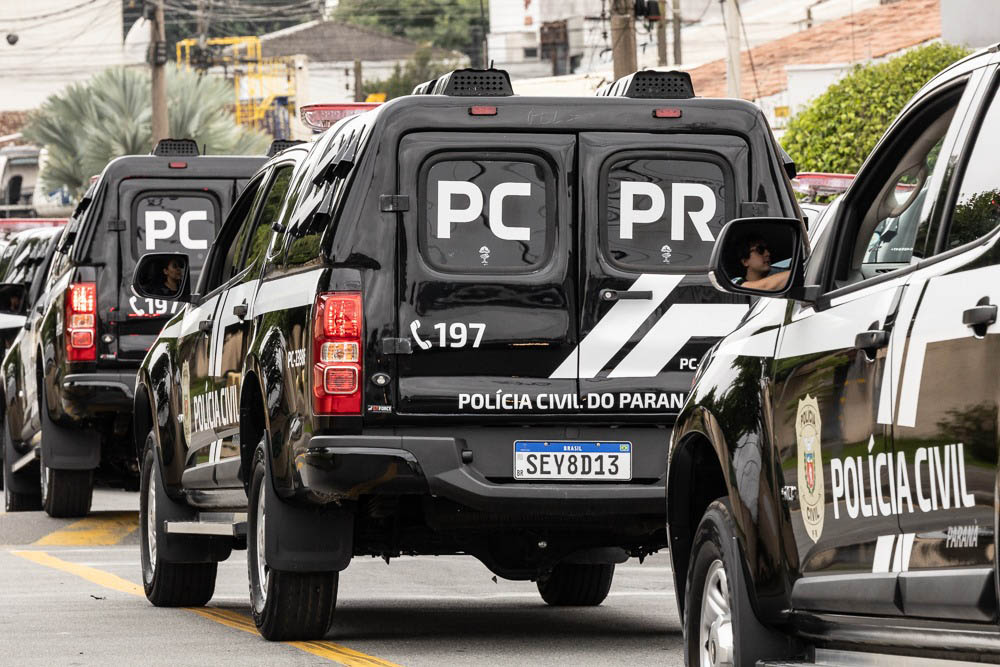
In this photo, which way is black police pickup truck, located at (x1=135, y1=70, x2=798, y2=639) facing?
away from the camera

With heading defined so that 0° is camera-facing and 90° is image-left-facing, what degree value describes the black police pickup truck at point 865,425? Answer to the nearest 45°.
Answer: approximately 135°

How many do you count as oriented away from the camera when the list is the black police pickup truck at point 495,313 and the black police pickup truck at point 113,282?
2

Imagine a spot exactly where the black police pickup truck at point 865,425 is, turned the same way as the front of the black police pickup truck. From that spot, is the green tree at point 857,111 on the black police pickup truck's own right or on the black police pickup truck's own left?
on the black police pickup truck's own right

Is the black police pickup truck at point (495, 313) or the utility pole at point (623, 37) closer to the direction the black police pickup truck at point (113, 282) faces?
the utility pole

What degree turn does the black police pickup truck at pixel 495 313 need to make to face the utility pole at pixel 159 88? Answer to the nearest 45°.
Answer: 0° — it already faces it

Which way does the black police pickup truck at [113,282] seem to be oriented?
away from the camera
